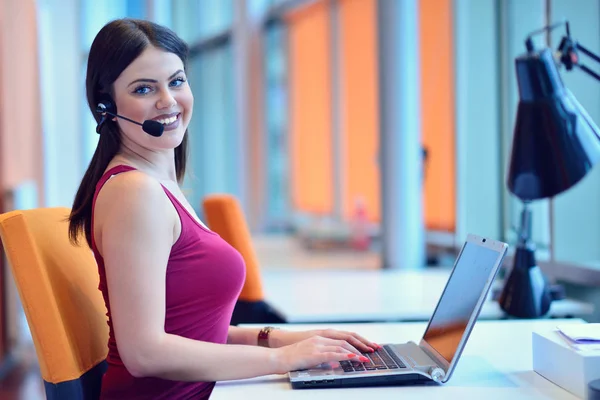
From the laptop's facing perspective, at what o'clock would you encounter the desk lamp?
The desk lamp is roughly at 4 o'clock from the laptop.

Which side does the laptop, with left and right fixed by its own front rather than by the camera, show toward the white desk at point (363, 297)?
right

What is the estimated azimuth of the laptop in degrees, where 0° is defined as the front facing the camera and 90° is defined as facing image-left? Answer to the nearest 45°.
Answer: approximately 90°

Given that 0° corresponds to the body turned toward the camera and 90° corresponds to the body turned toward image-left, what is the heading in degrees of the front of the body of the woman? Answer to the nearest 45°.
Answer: approximately 270°

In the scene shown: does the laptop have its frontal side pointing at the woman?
yes

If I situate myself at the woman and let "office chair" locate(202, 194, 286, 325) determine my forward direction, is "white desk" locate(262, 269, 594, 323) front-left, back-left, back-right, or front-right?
front-right

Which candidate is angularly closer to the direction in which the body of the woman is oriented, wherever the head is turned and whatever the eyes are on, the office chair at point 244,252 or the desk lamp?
the desk lamp

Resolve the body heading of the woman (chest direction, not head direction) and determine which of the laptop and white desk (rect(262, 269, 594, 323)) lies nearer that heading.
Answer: the laptop

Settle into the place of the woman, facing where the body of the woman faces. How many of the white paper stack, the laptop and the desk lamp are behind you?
0

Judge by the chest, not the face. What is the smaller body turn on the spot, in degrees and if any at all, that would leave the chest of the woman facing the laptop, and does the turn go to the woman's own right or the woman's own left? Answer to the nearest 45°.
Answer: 0° — they already face it

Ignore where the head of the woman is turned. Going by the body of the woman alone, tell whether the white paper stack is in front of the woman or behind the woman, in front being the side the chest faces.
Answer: in front

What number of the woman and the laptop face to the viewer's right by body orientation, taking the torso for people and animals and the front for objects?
1

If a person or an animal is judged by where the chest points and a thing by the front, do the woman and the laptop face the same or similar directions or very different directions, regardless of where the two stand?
very different directions

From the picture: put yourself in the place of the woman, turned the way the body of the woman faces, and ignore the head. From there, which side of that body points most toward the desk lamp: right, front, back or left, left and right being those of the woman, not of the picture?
front
